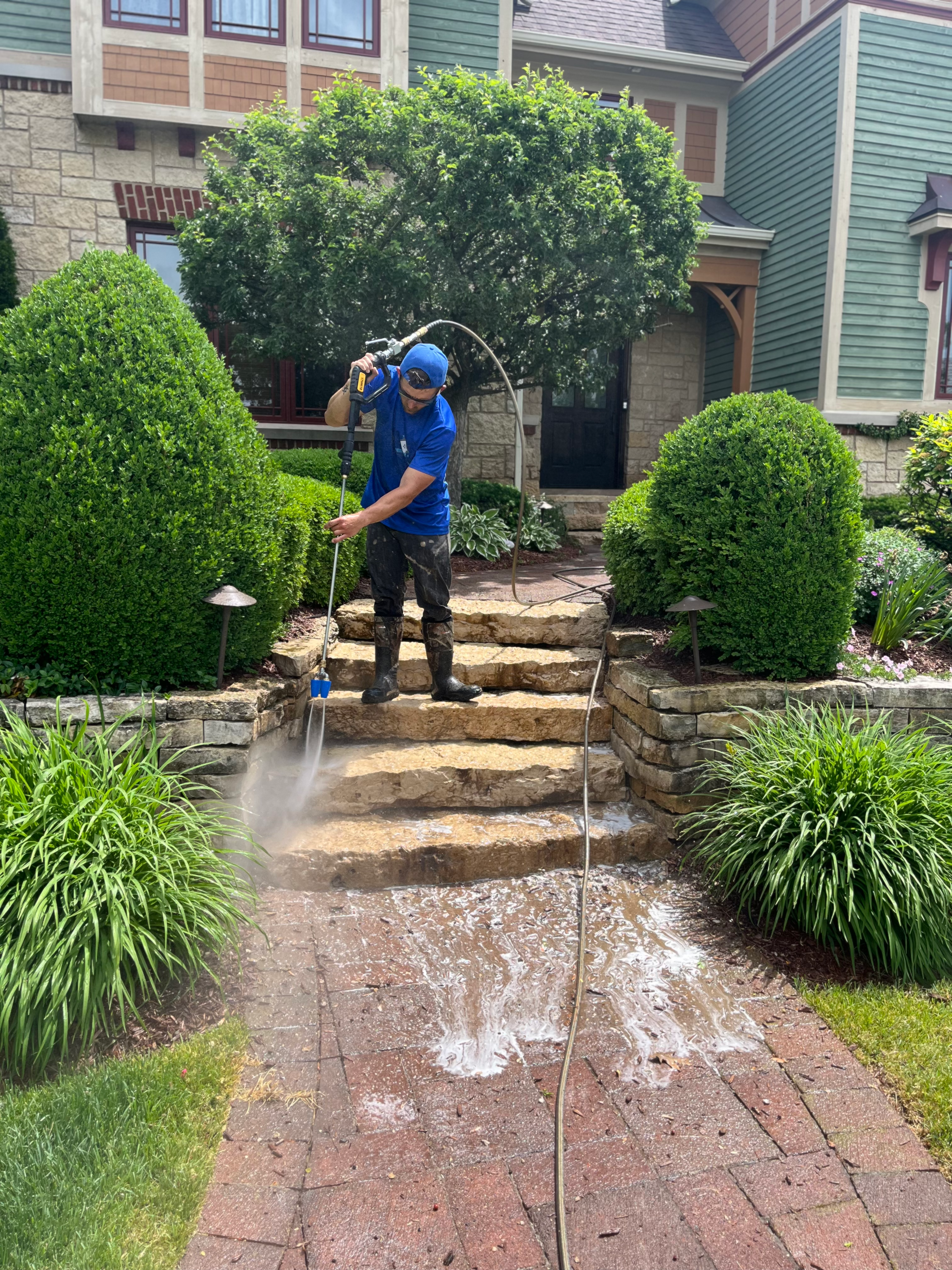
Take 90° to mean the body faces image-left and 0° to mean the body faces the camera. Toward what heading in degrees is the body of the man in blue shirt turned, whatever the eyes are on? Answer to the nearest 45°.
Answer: approximately 45°

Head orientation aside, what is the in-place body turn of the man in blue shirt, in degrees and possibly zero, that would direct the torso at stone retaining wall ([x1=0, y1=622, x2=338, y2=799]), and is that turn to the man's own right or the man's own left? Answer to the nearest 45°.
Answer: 0° — they already face it

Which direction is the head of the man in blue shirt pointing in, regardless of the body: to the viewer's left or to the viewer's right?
to the viewer's left

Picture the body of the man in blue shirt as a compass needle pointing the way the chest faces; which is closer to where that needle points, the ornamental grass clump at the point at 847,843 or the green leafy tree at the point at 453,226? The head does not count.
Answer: the ornamental grass clump

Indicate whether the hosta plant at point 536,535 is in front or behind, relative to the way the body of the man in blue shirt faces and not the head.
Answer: behind

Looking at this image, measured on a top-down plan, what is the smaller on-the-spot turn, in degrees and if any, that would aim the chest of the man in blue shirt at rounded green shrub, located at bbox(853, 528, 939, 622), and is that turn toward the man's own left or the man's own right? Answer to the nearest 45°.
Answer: approximately 135° to the man's own left

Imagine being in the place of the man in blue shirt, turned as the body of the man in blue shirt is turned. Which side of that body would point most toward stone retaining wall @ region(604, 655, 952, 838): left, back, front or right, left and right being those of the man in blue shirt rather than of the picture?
left

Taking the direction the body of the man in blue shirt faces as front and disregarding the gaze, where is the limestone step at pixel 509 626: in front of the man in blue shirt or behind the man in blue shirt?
behind
